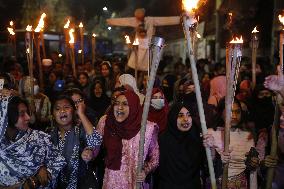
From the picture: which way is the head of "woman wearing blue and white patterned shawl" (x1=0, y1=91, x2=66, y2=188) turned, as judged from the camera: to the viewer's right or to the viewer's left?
to the viewer's right

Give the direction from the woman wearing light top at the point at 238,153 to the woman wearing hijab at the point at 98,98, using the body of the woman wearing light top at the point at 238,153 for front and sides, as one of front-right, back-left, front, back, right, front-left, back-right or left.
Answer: back-right

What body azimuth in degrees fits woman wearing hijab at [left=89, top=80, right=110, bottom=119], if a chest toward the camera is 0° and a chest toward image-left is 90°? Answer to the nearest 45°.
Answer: approximately 0°

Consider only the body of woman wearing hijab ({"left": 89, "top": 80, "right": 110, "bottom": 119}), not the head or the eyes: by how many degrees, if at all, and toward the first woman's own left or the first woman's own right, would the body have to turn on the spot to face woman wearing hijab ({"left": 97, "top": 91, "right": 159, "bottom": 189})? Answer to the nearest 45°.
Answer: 0° — they already face them

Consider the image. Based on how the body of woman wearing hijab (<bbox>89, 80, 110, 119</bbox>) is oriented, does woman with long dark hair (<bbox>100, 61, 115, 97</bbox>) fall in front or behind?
behind

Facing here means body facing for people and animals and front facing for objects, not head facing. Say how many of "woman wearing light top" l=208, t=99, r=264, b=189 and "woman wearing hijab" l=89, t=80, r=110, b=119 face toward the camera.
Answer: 2
